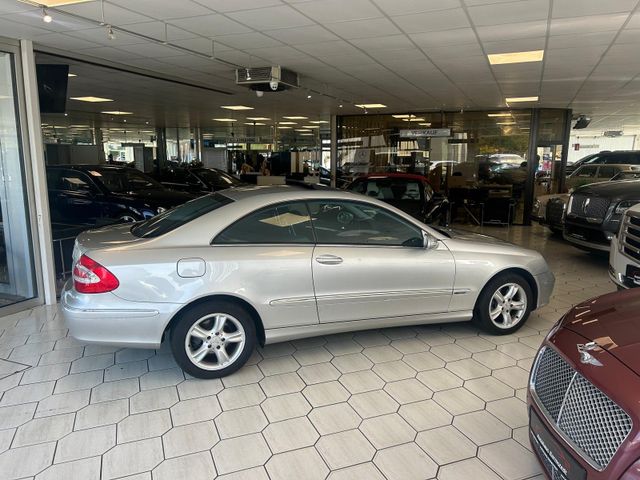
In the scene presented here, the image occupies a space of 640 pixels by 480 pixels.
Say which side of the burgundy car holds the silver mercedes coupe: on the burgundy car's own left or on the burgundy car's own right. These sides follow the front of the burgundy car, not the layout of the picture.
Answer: on the burgundy car's own right

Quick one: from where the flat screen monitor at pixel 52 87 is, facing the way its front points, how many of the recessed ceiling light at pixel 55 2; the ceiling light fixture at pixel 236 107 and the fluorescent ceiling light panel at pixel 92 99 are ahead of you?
1

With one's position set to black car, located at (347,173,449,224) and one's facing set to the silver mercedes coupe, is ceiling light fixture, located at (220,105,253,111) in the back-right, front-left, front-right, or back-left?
back-right

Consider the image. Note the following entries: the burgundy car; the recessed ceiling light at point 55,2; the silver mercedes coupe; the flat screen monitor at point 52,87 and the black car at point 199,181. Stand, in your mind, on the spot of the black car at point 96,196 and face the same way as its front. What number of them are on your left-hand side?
1

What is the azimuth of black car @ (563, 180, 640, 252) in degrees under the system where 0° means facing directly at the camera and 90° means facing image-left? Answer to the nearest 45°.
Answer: approximately 45°

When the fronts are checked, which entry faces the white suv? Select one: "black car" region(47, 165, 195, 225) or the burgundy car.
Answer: the black car

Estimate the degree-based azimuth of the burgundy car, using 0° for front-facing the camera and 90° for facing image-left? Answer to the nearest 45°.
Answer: approximately 45°

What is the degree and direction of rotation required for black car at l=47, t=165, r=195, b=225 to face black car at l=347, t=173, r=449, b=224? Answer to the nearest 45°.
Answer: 0° — it already faces it

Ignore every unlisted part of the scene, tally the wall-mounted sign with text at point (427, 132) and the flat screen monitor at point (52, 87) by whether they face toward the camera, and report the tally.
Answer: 2

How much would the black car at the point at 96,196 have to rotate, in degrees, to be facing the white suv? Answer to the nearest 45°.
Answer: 0° — it already faces it

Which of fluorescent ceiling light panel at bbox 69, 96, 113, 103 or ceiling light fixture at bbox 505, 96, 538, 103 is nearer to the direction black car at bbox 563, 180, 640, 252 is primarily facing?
the fluorescent ceiling light panel

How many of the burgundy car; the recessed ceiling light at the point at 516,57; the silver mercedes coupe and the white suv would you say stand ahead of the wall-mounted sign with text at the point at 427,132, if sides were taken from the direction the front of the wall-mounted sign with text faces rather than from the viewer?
4

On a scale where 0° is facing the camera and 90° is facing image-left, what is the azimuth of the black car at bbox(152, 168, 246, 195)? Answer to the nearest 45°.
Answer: approximately 315°

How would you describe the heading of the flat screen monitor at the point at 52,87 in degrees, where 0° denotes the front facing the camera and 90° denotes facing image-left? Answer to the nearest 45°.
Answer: approximately 0°

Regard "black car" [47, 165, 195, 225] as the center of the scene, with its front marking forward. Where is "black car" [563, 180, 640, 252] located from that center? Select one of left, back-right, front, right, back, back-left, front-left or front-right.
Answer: front

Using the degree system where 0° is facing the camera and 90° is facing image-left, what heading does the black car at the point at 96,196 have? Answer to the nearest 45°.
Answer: approximately 315°

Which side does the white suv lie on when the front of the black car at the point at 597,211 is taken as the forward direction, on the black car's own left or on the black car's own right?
on the black car's own left
